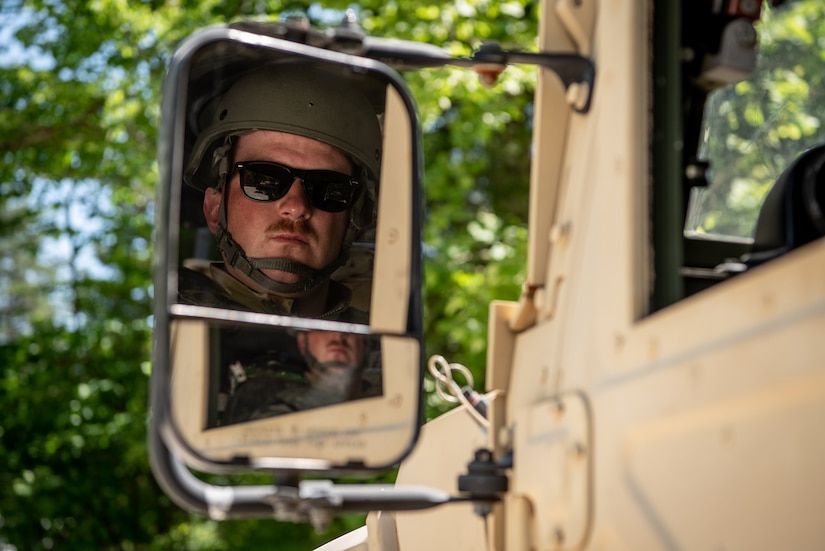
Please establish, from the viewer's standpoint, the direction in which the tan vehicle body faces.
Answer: facing away from the viewer and to the left of the viewer
